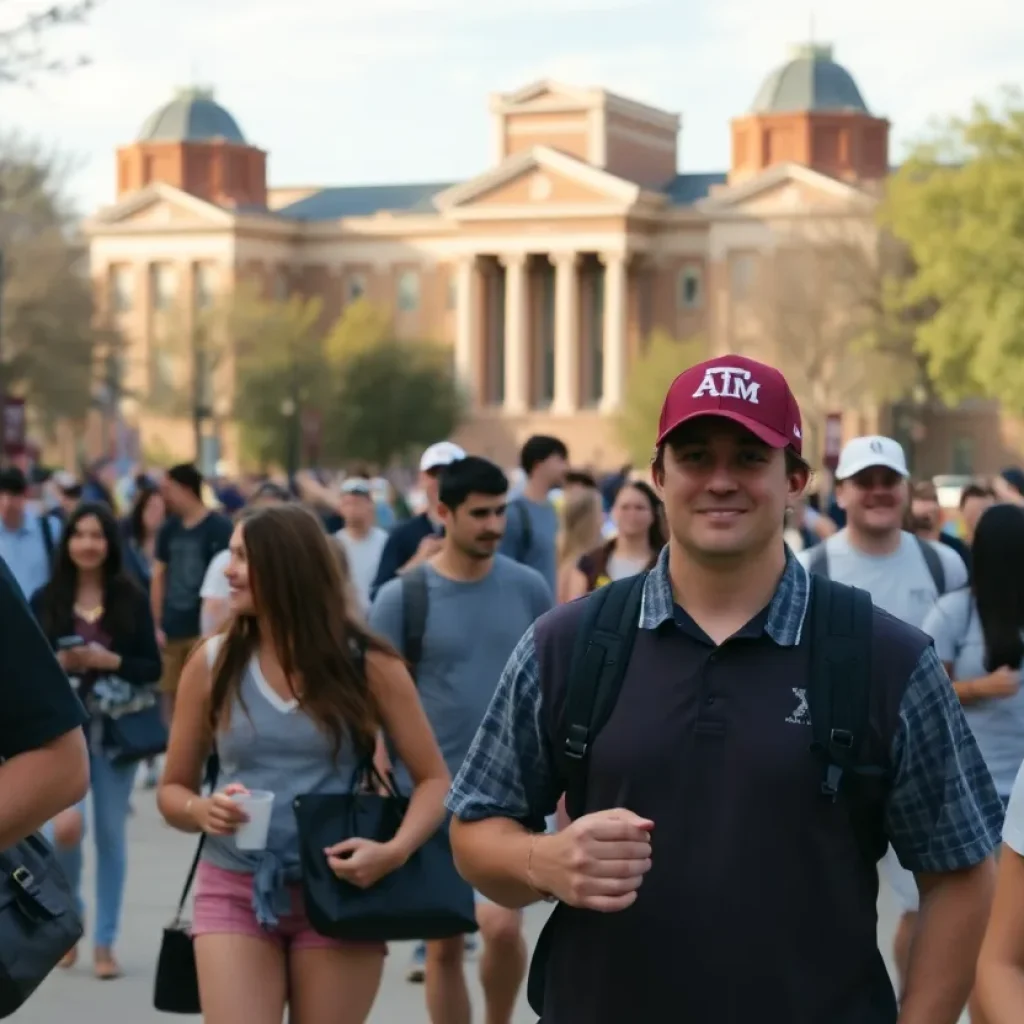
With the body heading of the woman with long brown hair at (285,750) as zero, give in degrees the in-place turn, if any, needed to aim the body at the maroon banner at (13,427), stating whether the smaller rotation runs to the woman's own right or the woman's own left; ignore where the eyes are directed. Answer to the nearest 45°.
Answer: approximately 180°

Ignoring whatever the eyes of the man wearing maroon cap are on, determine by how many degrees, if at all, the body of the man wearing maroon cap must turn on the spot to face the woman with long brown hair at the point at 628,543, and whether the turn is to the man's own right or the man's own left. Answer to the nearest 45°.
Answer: approximately 180°

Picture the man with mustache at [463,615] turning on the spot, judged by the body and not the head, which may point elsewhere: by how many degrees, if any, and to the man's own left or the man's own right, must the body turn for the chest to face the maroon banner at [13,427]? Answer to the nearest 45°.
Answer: approximately 180°

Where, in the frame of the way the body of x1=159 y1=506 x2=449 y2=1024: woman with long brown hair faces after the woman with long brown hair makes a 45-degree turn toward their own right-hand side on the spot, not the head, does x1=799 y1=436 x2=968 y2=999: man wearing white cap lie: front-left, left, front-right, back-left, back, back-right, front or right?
back

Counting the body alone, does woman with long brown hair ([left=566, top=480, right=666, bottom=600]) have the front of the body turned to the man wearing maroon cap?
yes
